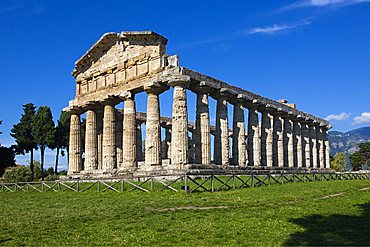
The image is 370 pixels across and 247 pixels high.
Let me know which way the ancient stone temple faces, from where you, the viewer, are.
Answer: facing the viewer and to the left of the viewer
